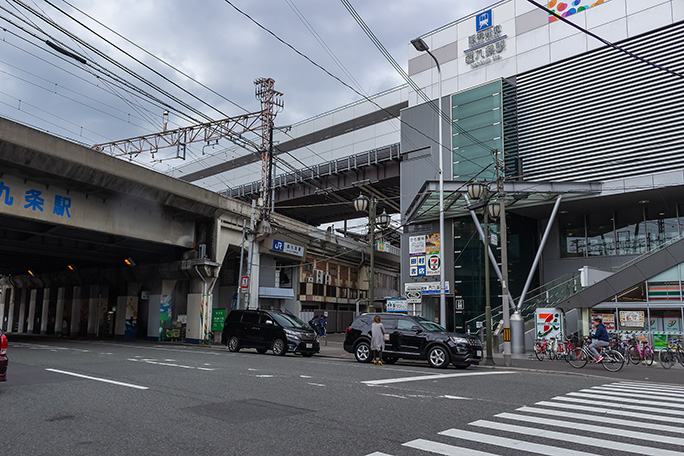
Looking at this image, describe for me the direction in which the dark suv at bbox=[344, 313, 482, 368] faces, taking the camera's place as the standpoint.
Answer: facing the viewer and to the right of the viewer

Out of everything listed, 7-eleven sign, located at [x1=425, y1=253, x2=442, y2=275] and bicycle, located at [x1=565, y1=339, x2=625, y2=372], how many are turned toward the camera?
1

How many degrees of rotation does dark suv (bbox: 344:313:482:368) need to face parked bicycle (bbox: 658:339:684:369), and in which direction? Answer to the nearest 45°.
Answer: approximately 45° to its left

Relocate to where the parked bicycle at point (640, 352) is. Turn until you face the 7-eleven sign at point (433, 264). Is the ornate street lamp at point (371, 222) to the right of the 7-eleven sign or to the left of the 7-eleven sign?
left

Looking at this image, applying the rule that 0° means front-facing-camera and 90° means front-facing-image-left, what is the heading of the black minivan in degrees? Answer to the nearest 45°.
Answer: approximately 315°

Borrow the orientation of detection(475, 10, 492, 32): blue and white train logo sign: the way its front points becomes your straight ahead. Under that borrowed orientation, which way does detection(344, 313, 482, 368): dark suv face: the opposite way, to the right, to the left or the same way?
to the left

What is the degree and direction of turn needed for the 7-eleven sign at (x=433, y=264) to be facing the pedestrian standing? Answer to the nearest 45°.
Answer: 0° — it already faces them

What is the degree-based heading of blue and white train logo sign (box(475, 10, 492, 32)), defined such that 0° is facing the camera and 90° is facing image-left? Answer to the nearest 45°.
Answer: approximately 45°
